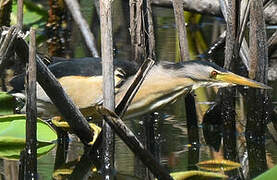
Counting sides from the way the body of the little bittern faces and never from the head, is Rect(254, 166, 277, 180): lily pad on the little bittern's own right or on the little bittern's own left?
on the little bittern's own right

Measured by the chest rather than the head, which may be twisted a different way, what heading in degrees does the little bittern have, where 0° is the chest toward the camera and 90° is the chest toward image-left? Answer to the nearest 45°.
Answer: approximately 270°

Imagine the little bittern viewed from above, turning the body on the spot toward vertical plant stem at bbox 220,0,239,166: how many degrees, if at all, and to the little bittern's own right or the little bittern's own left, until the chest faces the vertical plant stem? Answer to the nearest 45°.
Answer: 0° — it already faces it

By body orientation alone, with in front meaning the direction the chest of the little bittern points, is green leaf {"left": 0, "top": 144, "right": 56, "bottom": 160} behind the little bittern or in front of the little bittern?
behind

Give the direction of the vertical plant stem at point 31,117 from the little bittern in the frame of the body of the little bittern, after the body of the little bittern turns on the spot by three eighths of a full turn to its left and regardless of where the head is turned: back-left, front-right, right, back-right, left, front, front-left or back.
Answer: left
